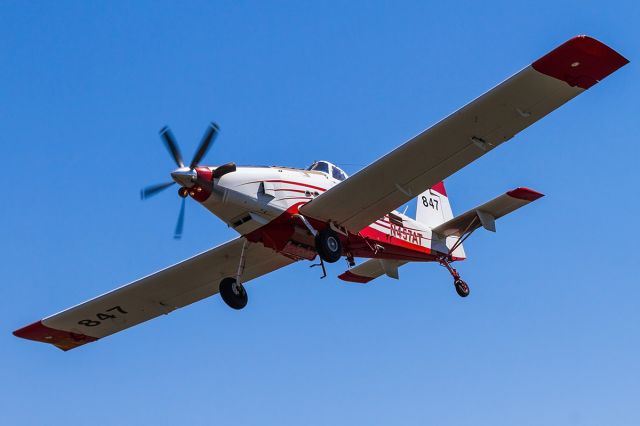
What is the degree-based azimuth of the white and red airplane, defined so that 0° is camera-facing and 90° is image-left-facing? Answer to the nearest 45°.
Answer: approximately 45°
